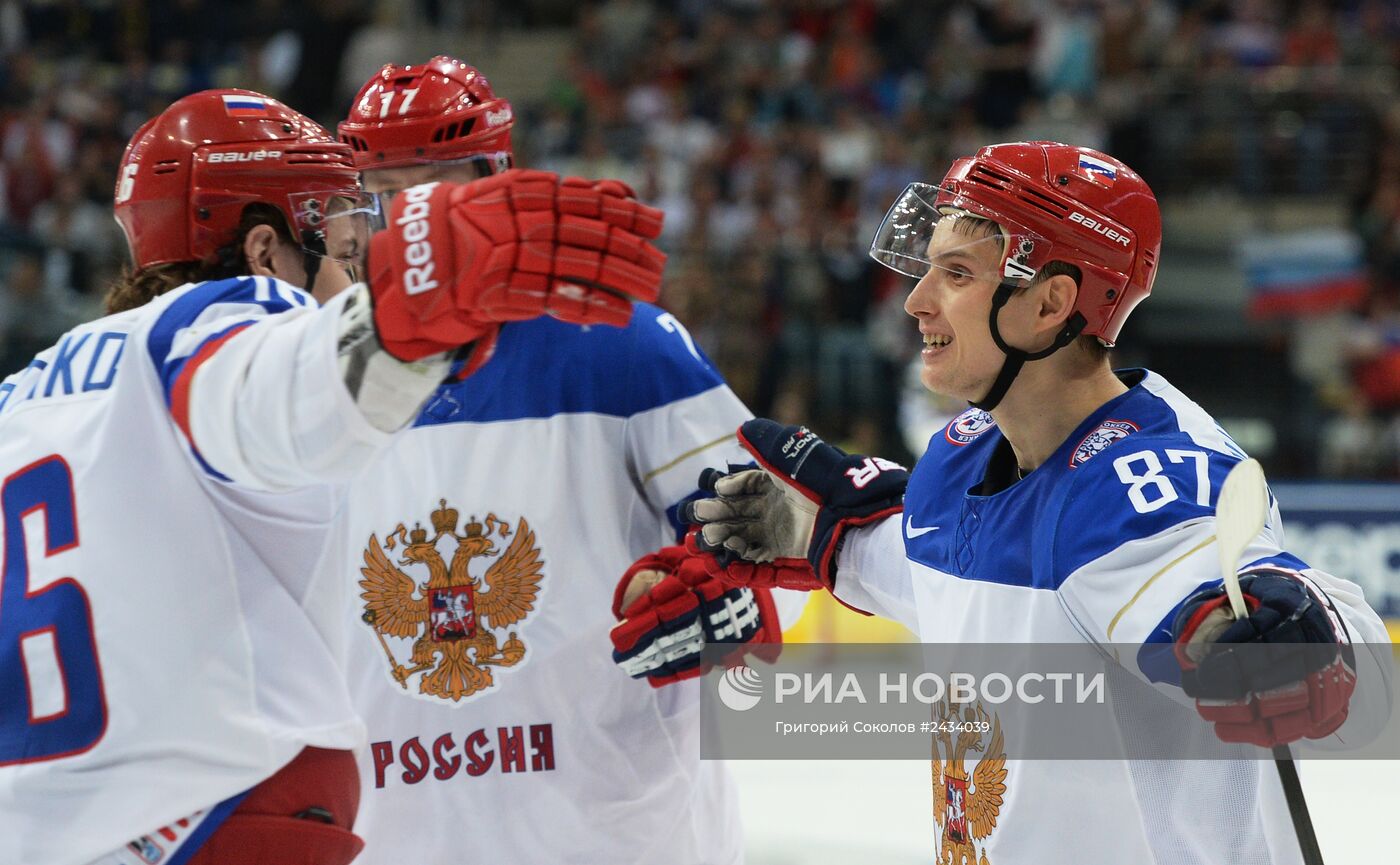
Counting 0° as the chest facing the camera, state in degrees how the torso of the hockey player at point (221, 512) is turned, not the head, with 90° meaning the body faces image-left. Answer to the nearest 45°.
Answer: approximately 225°

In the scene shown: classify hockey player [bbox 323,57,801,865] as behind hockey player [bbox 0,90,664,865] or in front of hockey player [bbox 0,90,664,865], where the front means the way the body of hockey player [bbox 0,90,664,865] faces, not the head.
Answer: in front

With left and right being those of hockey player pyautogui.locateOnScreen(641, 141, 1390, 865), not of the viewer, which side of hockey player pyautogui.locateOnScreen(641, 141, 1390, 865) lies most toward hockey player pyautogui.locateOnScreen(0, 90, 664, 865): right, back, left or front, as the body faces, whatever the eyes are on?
front

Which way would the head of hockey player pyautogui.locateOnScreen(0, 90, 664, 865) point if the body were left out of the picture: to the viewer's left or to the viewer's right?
to the viewer's right

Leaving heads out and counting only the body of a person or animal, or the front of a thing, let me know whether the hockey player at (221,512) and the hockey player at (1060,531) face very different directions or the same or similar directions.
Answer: very different directions

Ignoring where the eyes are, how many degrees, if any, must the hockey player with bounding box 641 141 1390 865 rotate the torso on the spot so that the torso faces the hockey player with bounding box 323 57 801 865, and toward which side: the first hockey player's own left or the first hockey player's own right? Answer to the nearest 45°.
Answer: approximately 45° to the first hockey player's own right

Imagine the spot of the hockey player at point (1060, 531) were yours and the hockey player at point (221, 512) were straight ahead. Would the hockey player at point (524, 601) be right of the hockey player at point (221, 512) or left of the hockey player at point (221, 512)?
right

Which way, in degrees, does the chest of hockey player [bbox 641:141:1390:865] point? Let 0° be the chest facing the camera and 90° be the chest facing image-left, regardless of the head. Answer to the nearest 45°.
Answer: approximately 45°

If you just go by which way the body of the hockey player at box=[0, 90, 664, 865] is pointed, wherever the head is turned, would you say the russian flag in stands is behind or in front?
in front

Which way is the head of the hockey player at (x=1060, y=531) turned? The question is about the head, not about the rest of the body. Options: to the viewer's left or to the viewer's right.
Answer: to the viewer's left

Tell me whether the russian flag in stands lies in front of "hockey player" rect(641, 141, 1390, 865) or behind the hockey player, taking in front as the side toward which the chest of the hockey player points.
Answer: behind
